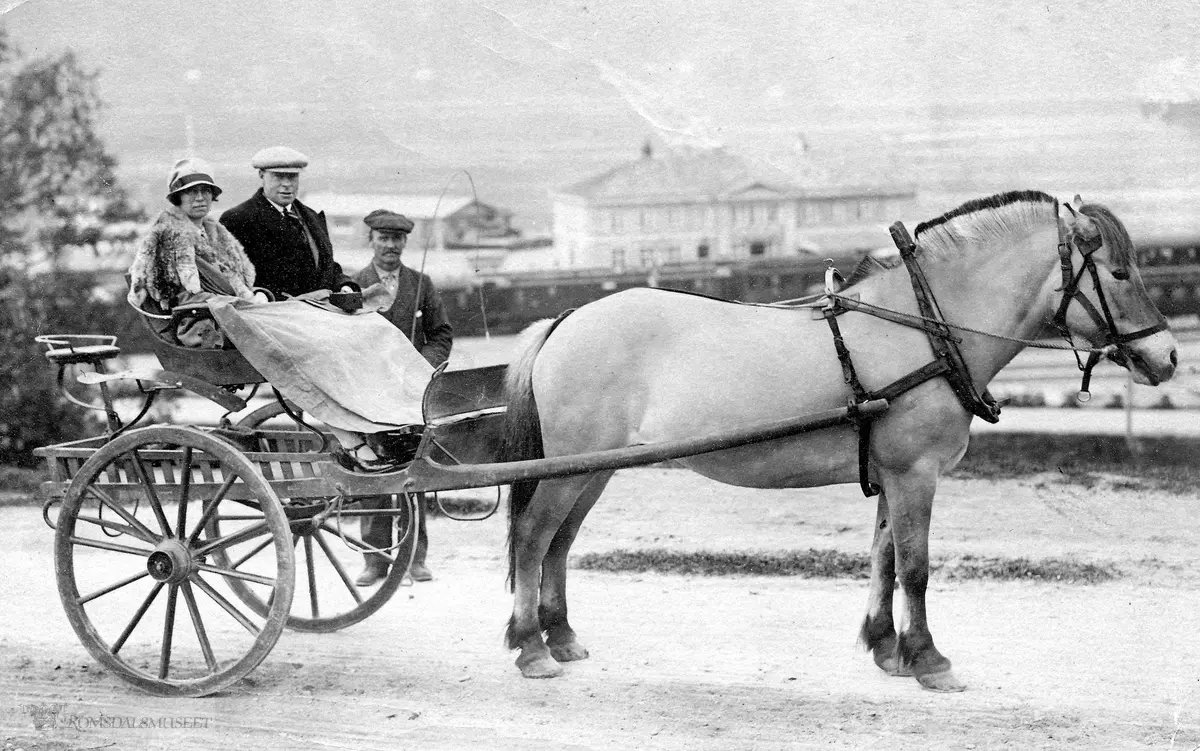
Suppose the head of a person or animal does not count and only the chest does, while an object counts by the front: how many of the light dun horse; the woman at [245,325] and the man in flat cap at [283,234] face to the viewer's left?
0

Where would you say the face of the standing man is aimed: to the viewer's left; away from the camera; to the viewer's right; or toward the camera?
toward the camera

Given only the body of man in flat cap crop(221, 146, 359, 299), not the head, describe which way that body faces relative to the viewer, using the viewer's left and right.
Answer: facing the viewer and to the right of the viewer

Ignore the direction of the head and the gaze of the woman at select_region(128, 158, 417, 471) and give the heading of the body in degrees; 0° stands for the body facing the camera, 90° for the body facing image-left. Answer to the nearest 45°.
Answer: approximately 315°

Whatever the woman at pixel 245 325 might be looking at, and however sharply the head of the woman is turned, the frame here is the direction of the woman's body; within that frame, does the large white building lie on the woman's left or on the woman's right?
on the woman's left

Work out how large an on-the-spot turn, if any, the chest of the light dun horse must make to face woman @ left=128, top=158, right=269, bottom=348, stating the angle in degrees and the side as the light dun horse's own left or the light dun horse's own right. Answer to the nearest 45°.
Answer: approximately 180°

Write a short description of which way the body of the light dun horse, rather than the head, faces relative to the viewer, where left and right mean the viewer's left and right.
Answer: facing to the right of the viewer

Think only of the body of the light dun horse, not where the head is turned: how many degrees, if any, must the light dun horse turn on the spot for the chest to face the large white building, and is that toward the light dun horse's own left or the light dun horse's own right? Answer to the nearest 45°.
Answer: approximately 90° to the light dun horse's own left

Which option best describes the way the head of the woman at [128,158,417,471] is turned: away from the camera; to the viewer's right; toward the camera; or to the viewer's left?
toward the camera

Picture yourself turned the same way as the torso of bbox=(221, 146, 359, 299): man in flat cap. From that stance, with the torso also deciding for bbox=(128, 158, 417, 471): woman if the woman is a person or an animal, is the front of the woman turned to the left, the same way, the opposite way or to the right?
the same way

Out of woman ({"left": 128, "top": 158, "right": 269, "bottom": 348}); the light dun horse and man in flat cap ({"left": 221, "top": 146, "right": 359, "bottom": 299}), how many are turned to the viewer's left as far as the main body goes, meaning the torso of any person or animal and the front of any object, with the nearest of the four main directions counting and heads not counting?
0
